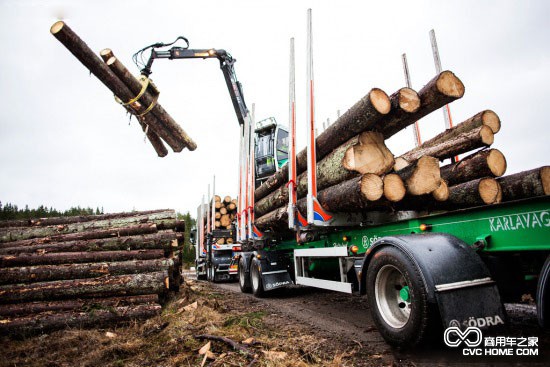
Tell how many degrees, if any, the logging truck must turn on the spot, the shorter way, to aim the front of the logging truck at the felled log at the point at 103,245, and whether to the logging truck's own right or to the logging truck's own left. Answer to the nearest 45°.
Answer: approximately 45° to the logging truck's own left

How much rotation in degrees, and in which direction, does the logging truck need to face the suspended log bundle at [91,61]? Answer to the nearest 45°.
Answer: approximately 45° to its left

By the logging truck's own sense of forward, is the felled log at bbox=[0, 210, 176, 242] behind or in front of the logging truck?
in front

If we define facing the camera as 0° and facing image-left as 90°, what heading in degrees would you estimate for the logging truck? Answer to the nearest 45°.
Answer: approximately 135°

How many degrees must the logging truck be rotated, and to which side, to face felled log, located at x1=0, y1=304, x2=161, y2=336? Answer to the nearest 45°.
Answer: approximately 45° to its left

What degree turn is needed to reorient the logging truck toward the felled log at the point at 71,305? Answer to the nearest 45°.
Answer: approximately 45° to its left
